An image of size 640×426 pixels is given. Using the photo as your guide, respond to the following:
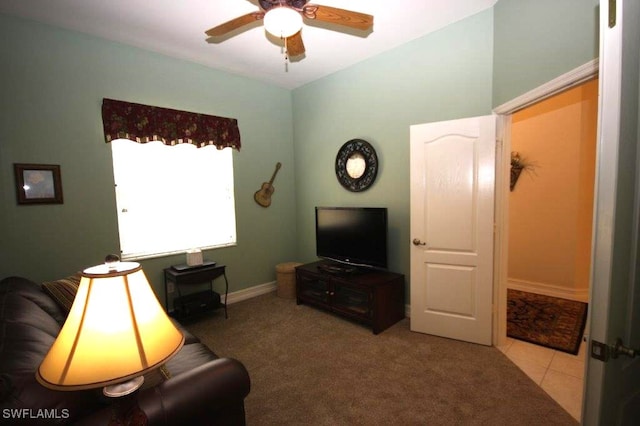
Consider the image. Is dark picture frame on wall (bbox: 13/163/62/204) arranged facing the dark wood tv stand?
no

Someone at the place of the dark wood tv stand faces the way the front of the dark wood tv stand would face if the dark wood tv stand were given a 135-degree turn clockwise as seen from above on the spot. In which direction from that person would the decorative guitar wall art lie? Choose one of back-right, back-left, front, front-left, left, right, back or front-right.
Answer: front-left

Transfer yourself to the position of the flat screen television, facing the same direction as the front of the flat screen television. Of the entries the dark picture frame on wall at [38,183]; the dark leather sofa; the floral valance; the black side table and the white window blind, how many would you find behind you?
0

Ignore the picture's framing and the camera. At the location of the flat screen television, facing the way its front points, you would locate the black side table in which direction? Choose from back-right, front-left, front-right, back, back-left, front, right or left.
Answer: front-right

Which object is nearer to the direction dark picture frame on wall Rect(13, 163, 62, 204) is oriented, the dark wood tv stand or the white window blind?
the dark wood tv stand

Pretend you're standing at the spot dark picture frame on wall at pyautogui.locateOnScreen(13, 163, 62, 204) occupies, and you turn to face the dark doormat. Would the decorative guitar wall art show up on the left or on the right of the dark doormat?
left

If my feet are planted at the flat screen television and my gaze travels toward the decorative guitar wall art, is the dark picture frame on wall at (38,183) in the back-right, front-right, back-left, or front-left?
front-left

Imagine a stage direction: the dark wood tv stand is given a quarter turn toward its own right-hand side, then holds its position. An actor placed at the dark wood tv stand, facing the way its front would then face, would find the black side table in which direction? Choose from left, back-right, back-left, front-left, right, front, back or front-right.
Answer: front-left

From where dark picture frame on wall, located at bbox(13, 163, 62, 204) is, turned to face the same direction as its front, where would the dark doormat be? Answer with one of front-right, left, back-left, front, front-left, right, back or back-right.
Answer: front-left

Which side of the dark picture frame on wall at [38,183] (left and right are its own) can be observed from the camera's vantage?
front

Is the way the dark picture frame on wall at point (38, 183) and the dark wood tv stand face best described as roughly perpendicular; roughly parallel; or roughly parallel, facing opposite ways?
roughly perpendicular

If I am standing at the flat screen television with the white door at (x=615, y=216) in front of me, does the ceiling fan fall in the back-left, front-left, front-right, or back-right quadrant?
front-right

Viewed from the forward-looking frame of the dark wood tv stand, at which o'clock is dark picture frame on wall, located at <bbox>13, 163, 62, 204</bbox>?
The dark picture frame on wall is roughly at 1 o'clock from the dark wood tv stand.

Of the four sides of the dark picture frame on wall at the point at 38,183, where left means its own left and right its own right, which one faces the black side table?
left

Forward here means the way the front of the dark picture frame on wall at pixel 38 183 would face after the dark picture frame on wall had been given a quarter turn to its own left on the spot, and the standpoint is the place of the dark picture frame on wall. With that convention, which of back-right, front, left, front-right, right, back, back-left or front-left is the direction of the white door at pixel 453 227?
front-right

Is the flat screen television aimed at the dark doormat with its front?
no

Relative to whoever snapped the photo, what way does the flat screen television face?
facing the viewer and to the left of the viewer

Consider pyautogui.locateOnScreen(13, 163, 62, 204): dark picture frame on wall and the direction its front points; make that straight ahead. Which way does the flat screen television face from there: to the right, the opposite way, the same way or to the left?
to the right
